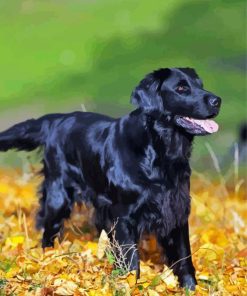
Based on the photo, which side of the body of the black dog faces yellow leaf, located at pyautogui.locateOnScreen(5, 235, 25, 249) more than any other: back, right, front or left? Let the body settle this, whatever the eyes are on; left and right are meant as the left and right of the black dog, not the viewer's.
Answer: back

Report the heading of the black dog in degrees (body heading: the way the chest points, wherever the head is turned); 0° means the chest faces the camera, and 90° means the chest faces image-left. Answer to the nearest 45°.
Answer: approximately 315°
